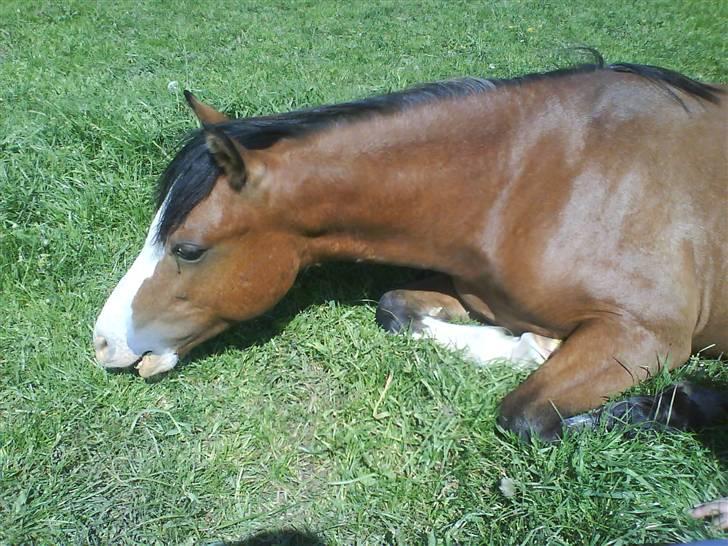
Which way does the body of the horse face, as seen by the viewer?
to the viewer's left
